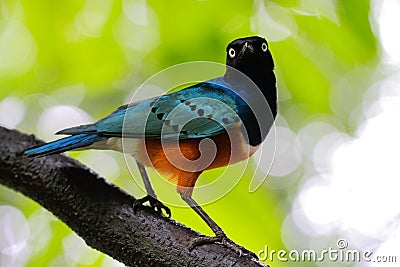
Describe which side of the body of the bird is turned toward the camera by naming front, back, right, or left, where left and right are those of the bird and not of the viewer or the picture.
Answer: right
